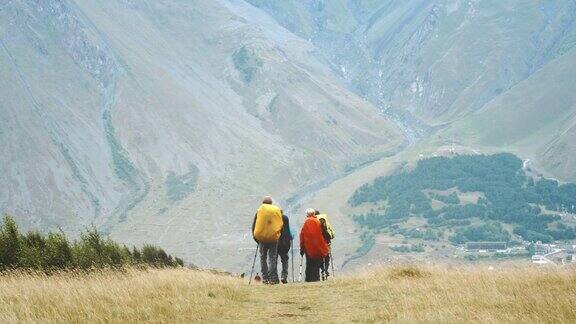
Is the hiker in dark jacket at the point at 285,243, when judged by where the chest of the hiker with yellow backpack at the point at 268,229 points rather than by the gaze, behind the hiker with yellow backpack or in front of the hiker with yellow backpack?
in front

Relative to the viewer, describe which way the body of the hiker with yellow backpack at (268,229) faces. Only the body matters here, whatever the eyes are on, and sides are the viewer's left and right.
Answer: facing away from the viewer

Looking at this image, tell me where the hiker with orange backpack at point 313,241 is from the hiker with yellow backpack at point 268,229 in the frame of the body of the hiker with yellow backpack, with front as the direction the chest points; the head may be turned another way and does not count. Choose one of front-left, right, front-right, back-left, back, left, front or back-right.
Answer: front-right
